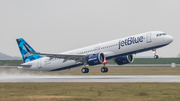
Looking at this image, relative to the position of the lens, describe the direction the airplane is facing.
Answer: facing the viewer and to the right of the viewer
